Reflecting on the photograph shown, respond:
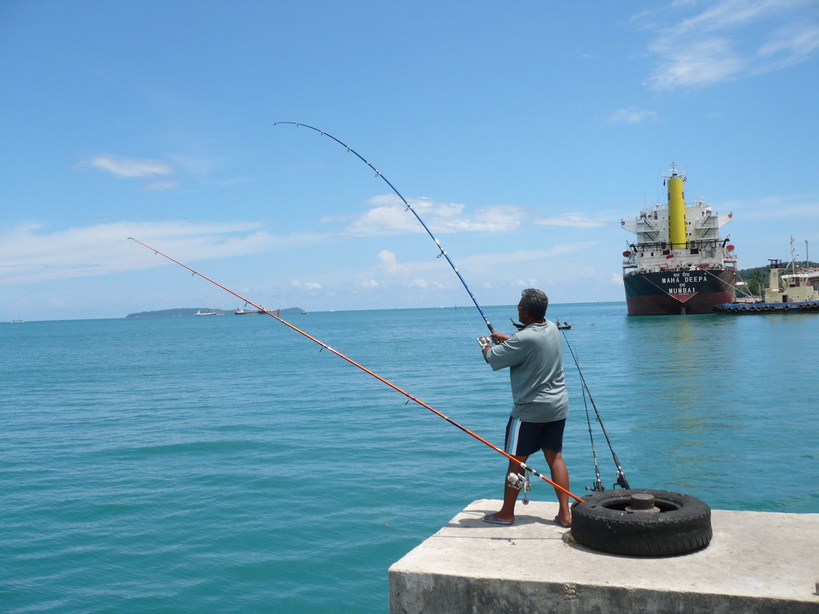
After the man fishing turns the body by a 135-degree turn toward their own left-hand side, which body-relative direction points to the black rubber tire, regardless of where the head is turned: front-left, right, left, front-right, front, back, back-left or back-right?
front-left

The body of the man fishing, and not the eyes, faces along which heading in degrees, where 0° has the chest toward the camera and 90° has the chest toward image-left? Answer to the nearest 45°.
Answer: approximately 135°

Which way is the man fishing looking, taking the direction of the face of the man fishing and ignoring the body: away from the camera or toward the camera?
away from the camera
